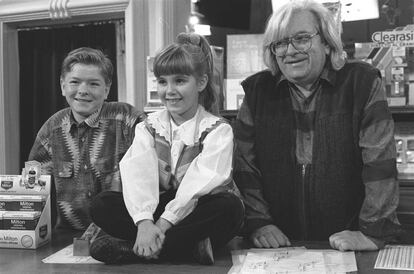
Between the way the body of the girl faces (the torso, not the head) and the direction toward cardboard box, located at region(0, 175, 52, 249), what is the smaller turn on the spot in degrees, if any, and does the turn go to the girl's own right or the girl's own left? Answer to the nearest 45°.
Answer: approximately 90° to the girl's own right

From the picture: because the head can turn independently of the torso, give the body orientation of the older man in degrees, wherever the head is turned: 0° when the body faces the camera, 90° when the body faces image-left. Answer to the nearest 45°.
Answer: approximately 0°

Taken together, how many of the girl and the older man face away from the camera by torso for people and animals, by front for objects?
0

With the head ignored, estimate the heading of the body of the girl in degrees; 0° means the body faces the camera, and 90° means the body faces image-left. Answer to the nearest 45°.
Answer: approximately 45°

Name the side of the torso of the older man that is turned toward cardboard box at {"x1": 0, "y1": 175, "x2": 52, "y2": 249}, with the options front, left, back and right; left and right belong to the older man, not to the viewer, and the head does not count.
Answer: right

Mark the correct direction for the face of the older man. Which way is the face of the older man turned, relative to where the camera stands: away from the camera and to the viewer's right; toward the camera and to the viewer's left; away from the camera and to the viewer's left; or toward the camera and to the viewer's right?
toward the camera and to the viewer's left

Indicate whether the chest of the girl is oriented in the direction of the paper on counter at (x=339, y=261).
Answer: no

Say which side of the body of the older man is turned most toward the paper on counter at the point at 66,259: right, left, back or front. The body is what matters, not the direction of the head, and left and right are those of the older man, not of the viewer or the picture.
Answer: right

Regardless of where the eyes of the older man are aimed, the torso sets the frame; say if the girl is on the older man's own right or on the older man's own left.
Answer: on the older man's own right

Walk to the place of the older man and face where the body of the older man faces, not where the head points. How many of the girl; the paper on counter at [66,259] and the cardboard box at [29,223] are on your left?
0

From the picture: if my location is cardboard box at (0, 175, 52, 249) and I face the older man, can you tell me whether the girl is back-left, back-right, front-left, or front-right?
front-right

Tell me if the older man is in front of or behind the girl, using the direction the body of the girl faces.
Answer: behind

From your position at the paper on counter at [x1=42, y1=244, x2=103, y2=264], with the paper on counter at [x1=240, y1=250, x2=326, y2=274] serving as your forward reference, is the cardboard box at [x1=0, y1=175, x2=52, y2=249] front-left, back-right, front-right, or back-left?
back-left
